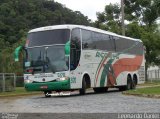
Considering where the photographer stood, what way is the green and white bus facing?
facing the viewer and to the left of the viewer
